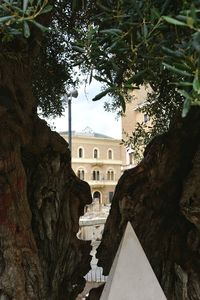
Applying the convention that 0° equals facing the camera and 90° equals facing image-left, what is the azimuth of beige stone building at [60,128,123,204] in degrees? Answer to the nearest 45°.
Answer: approximately 0°
